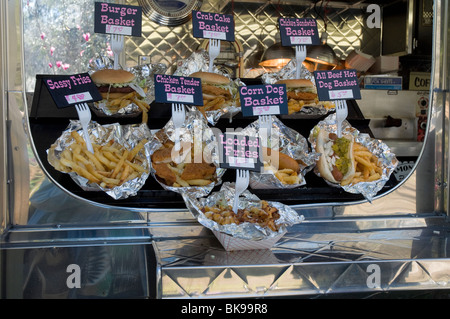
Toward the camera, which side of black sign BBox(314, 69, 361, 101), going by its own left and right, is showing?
front

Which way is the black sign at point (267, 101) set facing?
toward the camera

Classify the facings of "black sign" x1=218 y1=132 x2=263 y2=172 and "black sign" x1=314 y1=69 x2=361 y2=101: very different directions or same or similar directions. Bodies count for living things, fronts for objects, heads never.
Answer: same or similar directions

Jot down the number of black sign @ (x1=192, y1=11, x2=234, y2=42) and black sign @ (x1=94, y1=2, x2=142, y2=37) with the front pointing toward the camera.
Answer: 2

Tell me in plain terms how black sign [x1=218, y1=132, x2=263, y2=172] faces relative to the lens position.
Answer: facing the viewer

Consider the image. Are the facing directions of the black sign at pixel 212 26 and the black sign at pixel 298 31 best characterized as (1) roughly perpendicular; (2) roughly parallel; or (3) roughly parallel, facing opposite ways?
roughly parallel

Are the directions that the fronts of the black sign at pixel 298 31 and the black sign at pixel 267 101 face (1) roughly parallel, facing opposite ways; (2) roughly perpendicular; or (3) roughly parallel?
roughly parallel

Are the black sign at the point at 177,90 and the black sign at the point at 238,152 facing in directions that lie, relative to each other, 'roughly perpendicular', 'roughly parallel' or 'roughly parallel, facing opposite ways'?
roughly parallel

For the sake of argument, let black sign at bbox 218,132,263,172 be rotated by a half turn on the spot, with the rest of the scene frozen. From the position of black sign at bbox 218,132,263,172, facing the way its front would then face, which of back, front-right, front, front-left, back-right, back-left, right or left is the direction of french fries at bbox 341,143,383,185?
front-right

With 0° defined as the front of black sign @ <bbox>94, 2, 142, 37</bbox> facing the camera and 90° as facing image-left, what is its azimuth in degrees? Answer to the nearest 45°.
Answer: approximately 0°

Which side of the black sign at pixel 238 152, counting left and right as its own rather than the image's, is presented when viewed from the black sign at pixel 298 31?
back

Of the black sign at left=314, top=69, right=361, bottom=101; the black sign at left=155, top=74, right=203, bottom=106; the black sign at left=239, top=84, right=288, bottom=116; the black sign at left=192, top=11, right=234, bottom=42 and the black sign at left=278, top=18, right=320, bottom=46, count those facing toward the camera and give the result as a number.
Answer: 5
